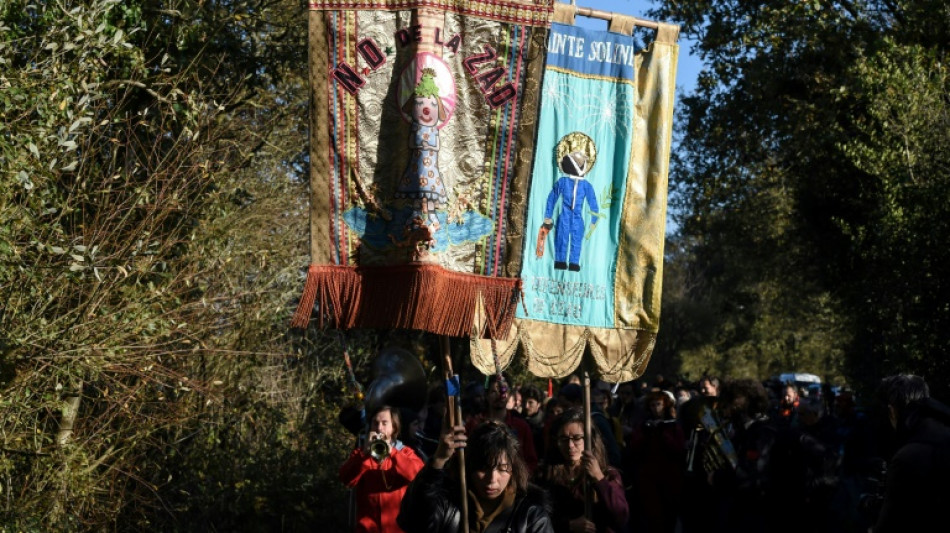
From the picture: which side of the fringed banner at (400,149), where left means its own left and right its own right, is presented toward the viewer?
front

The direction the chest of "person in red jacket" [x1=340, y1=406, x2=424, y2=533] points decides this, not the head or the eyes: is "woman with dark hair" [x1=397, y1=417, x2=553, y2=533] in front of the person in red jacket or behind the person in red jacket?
in front

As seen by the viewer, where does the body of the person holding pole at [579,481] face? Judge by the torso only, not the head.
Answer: toward the camera

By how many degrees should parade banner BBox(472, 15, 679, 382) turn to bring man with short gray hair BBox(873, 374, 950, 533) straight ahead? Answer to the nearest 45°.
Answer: approximately 45° to its left
